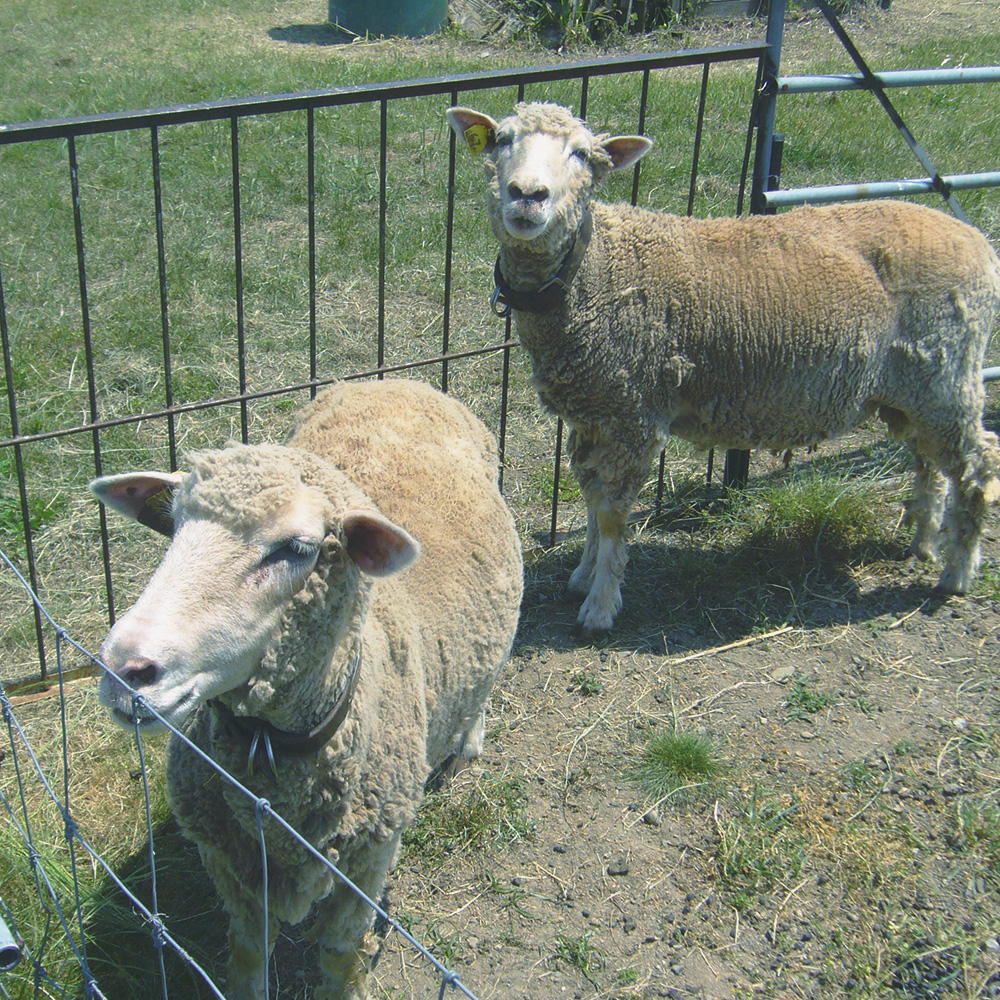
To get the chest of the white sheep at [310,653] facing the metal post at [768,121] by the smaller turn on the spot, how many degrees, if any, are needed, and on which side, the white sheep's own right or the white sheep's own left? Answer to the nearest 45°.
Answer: approximately 180°

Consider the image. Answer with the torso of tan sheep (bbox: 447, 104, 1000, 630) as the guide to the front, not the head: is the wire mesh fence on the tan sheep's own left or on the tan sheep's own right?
on the tan sheep's own left

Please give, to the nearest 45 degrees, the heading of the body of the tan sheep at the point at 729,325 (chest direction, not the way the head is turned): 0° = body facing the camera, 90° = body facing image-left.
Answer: approximately 90°

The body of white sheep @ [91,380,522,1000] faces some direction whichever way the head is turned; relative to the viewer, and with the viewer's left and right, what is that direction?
facing the viewer and to the left of the viewer

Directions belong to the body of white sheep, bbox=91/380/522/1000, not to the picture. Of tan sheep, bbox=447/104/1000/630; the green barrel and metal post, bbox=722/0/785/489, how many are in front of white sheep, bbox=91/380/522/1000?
0

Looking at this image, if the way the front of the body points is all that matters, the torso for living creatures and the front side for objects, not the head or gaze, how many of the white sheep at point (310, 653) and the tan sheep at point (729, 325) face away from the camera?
0

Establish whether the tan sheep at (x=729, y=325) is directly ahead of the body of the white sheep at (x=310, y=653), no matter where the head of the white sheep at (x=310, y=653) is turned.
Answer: no
